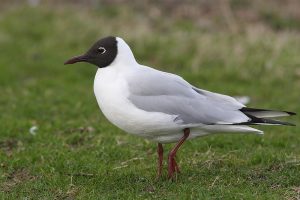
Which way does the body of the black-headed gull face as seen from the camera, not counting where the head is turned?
to the viewer's left
